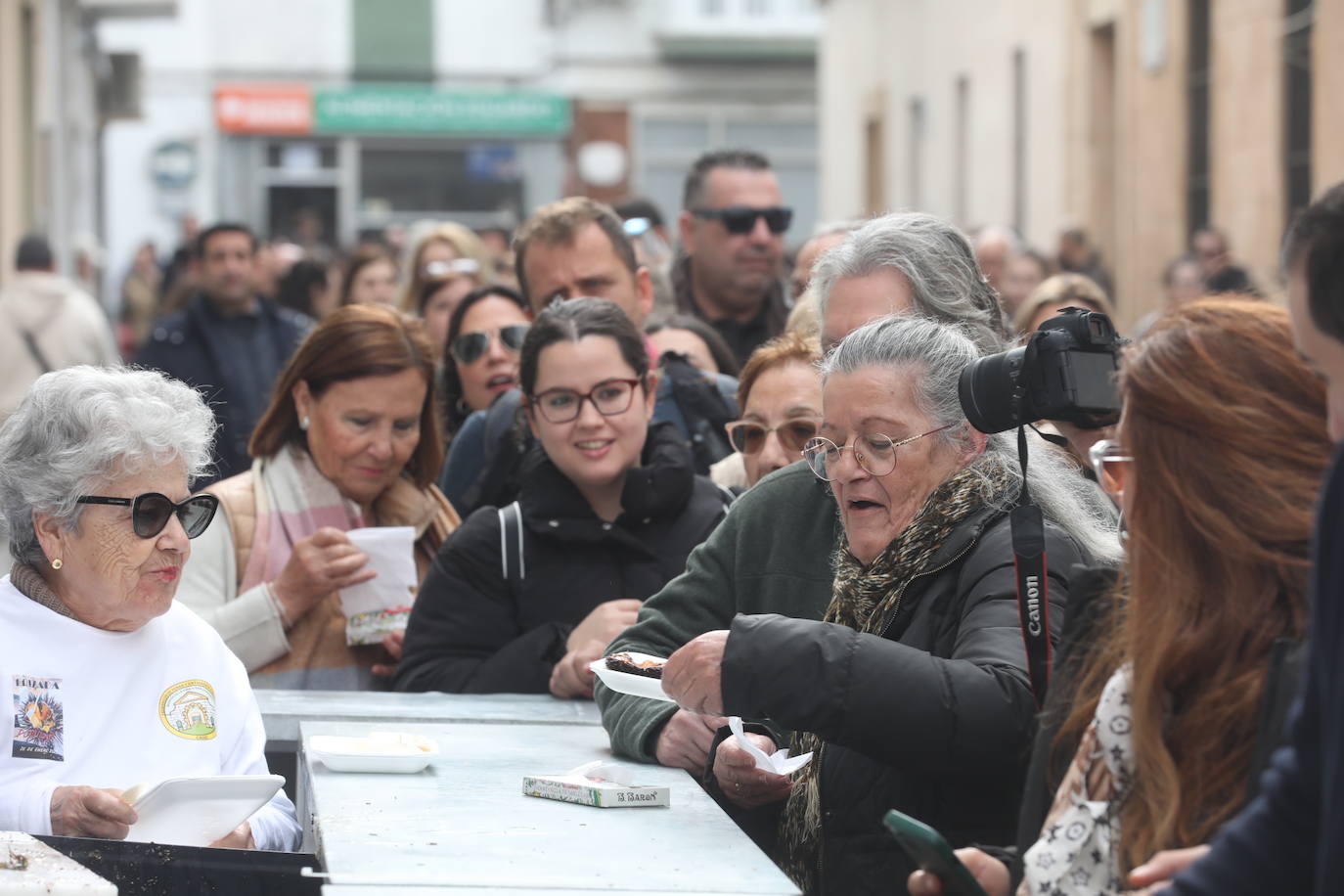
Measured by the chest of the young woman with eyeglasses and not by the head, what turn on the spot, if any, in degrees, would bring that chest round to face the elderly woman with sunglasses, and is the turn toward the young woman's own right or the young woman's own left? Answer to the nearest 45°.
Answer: approximately 45° to the young woman's own right

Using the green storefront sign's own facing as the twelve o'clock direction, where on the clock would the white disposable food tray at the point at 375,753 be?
The white disposable food tray is roughly at 12 o'clock from the green storefront sign.

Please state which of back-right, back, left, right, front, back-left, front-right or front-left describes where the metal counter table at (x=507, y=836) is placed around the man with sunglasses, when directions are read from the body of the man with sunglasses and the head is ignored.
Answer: front-right

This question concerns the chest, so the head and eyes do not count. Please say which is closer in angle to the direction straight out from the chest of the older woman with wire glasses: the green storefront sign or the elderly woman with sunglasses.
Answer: the elderly woman with sunglasses

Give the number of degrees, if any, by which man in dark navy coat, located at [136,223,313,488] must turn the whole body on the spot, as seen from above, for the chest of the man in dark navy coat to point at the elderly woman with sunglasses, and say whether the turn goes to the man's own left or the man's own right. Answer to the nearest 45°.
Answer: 0° — they already face them

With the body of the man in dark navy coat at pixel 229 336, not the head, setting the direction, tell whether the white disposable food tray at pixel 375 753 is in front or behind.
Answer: in front

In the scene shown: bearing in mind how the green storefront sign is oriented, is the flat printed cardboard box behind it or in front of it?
in front

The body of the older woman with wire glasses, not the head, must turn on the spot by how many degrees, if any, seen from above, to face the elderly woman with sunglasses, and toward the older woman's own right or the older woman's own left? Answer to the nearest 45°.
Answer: approximately 45° to the older woman's own right

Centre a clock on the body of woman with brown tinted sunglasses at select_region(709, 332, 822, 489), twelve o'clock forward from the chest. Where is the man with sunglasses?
The man with sunglasses is roughly at 6 o'clock from the woman with brown tinted sunglasses.

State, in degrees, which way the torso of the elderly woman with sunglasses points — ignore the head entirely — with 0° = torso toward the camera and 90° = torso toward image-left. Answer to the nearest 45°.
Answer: approximately 315°
